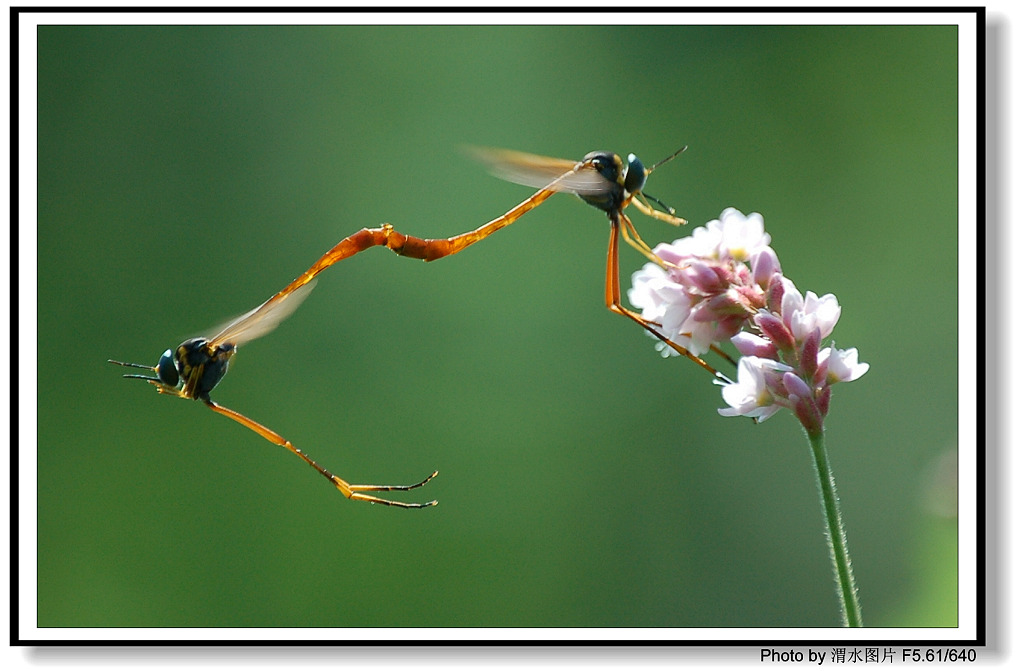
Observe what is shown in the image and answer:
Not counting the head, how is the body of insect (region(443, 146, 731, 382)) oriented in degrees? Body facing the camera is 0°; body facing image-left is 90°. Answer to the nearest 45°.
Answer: approximately 270°

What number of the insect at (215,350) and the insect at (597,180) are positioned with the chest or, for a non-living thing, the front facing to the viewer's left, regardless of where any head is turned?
1

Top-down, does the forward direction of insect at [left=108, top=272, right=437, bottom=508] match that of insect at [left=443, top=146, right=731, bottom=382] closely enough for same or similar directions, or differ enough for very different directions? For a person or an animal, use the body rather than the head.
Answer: very different directions

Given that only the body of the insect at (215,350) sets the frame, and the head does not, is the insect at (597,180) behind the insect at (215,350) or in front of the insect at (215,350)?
behind

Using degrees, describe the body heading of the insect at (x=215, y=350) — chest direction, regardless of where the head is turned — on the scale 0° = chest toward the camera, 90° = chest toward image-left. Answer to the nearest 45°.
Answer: approximately 90°

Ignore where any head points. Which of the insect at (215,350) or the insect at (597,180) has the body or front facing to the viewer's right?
the insect at (597,180)

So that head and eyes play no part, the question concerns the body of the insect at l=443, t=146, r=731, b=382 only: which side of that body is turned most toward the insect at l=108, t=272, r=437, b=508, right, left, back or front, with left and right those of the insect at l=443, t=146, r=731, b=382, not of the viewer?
back
